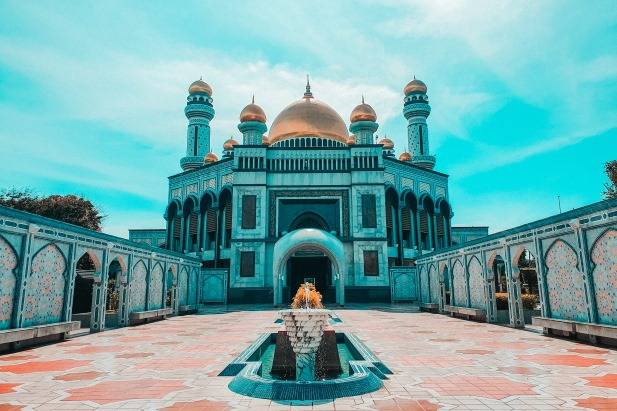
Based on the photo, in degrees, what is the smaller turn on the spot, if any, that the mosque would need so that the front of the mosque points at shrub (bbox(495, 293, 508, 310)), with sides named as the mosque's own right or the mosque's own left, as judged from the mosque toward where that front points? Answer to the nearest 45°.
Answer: approximately 45° to the mosque's own left

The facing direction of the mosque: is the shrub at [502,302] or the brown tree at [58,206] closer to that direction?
the shrub

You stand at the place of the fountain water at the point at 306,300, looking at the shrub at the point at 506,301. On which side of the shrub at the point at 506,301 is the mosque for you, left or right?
left

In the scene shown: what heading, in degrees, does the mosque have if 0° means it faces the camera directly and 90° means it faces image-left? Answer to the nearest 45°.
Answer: approximately 0°

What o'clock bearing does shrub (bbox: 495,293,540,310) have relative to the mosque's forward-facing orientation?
The shrub is roughly at 11 o'clock from the mosque.

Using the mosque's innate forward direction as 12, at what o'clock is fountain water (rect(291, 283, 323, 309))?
The fountain water is roughly at 12 o'clock from the mosque.

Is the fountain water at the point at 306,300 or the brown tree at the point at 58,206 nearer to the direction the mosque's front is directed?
the fountain water

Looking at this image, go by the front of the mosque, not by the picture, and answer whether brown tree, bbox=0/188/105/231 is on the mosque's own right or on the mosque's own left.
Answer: on the mosque's own right

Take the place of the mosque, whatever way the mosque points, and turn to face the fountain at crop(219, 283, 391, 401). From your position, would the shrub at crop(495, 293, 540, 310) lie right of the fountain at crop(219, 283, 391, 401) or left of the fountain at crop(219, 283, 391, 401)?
left

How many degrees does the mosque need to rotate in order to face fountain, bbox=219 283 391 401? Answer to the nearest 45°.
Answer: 0° — it already faces it
